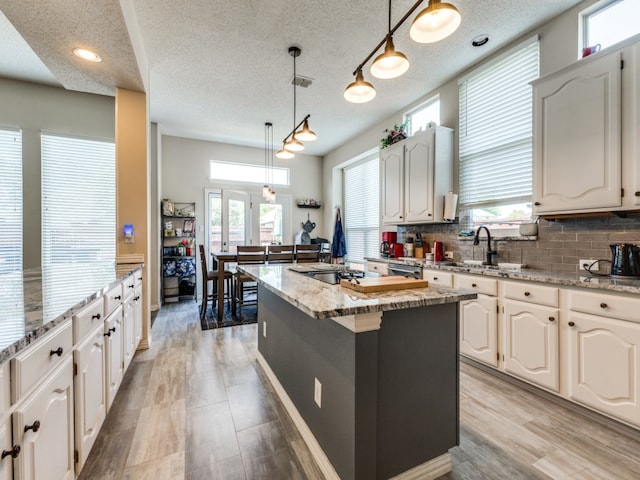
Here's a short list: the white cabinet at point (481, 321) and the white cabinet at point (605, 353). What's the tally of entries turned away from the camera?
0

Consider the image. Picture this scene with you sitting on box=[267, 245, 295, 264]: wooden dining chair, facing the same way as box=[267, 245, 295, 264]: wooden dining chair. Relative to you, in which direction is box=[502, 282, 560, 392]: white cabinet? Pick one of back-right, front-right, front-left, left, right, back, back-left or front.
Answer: back-right

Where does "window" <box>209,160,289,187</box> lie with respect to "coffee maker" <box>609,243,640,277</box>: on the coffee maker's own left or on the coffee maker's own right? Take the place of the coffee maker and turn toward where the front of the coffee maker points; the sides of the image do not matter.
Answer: on the coffee maker's own right

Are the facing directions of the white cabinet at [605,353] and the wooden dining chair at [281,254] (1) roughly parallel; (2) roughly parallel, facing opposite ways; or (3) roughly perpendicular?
roughly perpendicular

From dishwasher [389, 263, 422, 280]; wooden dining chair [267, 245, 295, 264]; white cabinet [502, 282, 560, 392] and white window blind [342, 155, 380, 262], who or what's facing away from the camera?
the wooden dining chair

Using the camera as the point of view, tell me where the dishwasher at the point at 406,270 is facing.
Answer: facing the viewer and to the left of the viewer

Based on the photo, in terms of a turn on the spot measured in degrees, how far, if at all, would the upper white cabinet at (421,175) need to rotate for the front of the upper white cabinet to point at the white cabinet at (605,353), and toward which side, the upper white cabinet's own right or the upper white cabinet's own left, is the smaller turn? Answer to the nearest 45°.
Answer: approximately 90° to the upper white cabinet's own left

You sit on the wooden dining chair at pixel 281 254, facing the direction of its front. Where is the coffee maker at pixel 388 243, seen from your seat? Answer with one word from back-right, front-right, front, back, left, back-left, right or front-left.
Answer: right

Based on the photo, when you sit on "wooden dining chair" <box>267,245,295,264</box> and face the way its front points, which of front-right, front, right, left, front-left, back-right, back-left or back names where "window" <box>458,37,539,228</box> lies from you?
back-right

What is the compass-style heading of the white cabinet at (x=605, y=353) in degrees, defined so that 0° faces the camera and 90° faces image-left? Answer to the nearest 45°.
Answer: approximately 45°

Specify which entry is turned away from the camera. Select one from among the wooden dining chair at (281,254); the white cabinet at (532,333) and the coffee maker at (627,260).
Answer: the wooden dining chair

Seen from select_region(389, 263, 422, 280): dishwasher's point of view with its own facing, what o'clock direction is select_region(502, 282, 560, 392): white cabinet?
The white cabinet is roughly at 9 o'clock from the dishwasher.

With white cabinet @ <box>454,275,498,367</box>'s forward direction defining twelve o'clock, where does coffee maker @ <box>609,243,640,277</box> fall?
The coffee maker is roughly at 8 o'clock from the white cabinet.

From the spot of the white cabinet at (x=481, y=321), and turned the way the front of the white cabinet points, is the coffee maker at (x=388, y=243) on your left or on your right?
on your right
